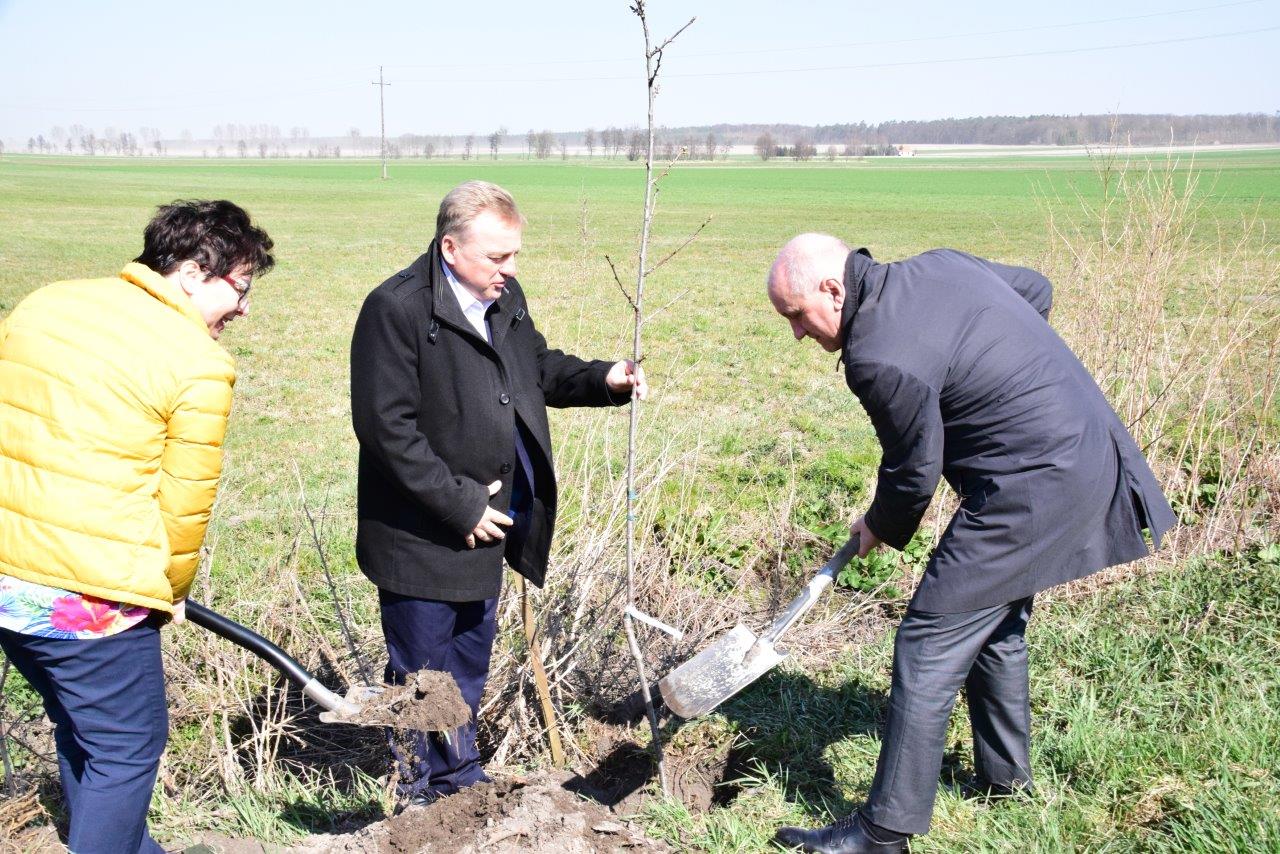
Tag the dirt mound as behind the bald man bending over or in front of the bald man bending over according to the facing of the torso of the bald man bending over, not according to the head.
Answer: in front

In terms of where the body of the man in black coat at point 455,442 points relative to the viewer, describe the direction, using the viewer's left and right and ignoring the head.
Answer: facing the viewer and to the right of the viewer

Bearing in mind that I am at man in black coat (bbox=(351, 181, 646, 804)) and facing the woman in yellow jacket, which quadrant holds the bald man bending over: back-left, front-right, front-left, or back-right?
back-left

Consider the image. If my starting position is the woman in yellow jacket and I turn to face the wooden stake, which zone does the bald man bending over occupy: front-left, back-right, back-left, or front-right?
front-right

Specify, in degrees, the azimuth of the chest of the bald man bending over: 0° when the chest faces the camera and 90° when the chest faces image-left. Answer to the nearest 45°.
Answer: approximately 90°

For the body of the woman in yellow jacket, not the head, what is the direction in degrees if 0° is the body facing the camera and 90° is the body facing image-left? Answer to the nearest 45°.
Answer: approximately 225°

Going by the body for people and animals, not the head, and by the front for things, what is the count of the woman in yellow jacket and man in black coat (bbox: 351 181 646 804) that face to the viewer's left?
0

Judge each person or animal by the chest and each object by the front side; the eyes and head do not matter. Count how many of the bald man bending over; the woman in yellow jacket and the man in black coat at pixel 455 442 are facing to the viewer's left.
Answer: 1

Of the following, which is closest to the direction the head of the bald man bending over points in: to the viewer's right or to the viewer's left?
to the viewer's left

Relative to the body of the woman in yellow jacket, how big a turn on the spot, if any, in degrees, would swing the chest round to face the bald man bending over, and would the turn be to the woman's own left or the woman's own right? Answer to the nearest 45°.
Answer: approximately 45° to the woman's own right

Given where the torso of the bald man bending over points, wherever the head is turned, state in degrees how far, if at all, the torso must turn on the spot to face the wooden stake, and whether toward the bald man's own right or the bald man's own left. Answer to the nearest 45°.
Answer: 0° — they already face it

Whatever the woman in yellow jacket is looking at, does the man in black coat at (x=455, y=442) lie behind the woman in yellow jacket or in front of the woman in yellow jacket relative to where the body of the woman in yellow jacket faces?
in front

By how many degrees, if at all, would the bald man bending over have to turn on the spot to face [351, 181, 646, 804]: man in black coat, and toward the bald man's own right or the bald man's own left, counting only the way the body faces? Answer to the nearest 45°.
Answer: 0° — they already face them

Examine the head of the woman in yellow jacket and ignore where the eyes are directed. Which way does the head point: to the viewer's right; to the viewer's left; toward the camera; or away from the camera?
to the viewer's right

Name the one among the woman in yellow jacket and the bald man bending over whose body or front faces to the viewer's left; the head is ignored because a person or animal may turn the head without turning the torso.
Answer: the bald man bending over

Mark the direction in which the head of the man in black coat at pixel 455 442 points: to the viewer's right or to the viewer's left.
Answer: to the viewer's right
